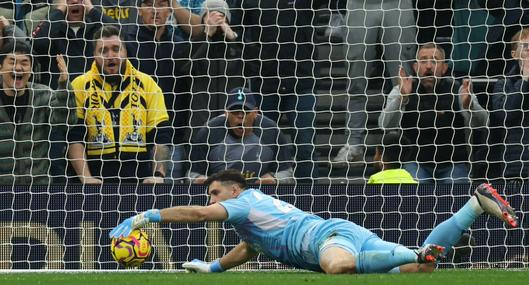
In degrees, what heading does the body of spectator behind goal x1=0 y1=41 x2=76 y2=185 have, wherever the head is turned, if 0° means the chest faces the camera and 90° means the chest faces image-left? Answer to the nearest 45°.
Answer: approximately 0°

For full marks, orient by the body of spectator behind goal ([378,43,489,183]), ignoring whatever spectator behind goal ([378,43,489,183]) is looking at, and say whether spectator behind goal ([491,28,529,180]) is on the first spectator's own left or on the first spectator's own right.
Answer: on the first spectator's own left

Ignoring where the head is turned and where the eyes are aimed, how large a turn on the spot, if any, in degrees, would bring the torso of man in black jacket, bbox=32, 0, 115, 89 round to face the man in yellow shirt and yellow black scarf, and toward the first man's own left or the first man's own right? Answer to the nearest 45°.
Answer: approximately 45° to the first man's own left

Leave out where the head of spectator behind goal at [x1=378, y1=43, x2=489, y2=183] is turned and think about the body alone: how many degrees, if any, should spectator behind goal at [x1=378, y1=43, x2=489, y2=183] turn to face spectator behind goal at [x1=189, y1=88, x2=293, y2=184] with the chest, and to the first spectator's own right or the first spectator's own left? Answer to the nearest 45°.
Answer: approximately 90° to the first spectator's own right

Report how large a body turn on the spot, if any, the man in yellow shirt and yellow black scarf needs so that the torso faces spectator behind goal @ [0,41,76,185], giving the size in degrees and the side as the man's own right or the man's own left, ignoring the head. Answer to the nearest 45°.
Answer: approximately 90° to the man's own right

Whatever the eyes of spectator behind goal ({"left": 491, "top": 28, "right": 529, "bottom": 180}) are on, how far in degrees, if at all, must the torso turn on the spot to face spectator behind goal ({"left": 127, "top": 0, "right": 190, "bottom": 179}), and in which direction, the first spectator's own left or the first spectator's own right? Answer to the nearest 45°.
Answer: approximately 90° to the first spectator's own right
